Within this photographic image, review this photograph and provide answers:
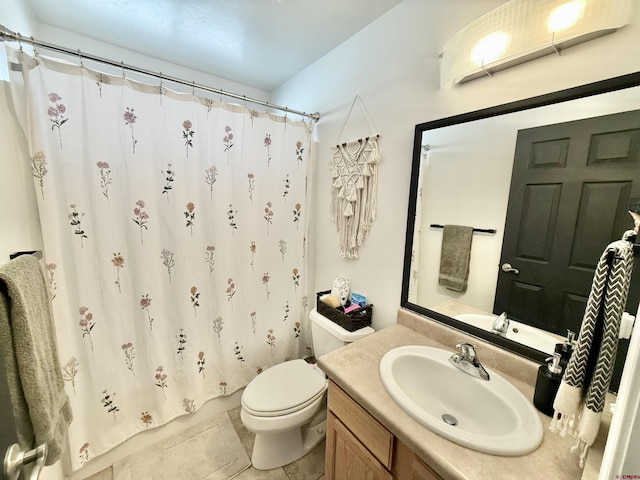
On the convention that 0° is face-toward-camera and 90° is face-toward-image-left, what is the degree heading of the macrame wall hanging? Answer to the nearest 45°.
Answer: approximately 45°

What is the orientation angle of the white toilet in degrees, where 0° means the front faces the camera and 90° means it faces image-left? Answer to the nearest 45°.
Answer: approximately 45°

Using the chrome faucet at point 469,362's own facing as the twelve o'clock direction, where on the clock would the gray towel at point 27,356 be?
The gray towel is roughly at 12 o'clock from the chrome faucet.

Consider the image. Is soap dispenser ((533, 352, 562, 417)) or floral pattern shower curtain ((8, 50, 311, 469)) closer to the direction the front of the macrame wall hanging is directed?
the floral pattern shower curtain

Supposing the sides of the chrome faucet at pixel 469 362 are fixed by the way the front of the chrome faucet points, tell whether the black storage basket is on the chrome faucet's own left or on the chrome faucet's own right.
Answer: on the chrome faucet's own right
